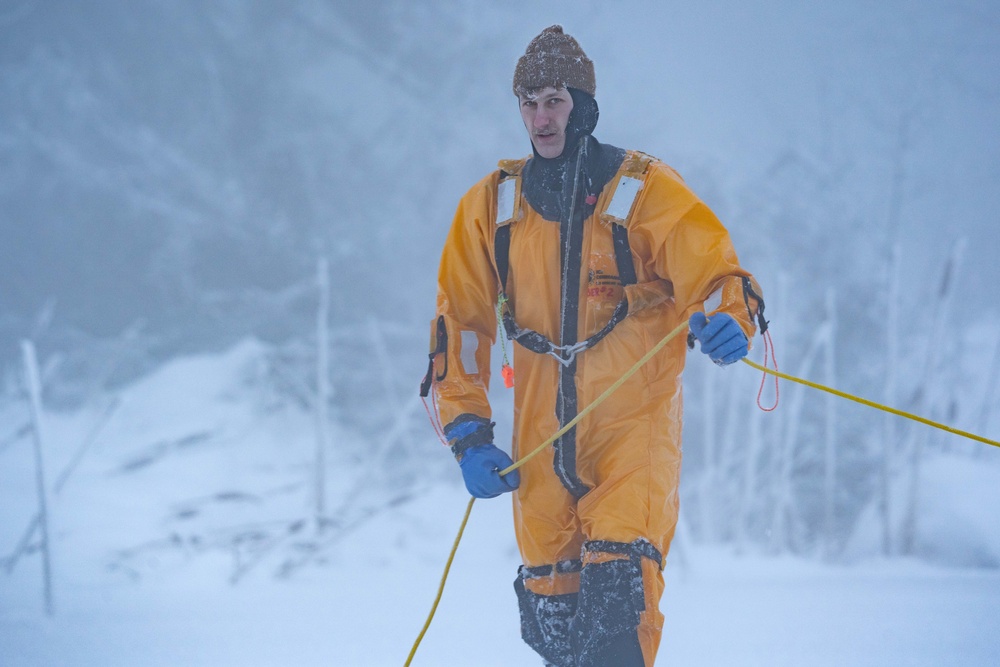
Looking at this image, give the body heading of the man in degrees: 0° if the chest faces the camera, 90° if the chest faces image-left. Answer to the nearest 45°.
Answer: approximately 0°
